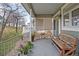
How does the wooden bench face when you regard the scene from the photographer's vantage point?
facing the viewer and to the left of the viewer
